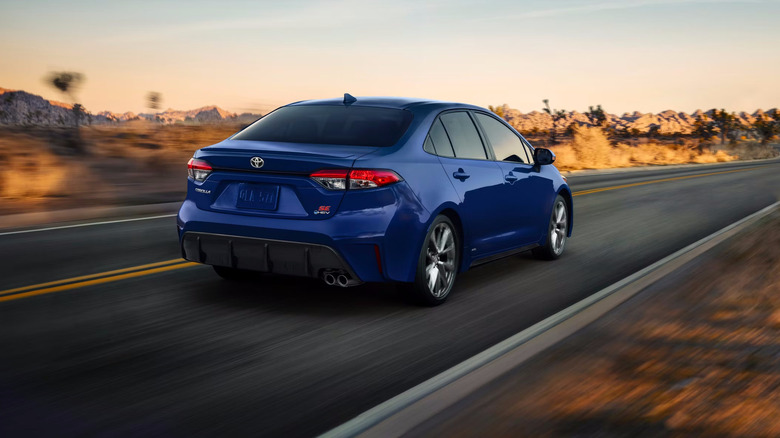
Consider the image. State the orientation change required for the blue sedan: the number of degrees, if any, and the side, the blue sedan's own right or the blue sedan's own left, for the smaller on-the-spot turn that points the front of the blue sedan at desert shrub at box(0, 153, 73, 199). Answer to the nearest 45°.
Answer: approximately 90° to the blue sedan's own left

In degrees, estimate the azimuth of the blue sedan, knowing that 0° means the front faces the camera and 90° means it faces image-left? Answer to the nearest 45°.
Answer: approximately 225°
